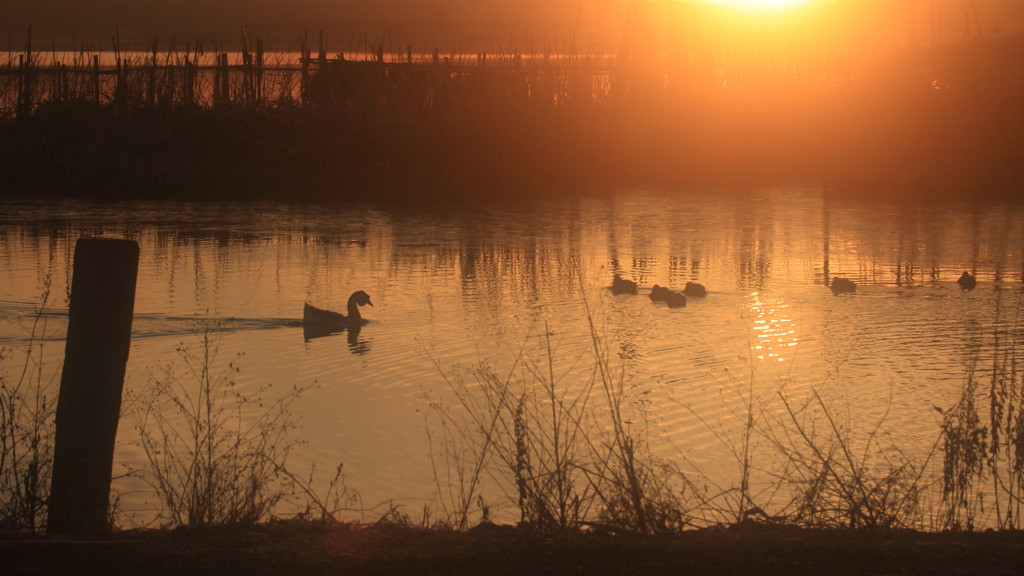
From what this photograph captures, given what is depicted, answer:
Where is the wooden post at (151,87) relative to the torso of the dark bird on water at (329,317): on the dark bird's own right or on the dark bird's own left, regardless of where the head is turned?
on the dark bird's own left

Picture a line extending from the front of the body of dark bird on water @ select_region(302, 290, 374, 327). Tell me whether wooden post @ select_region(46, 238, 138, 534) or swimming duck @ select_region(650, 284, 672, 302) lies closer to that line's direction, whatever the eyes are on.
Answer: the swimming duck

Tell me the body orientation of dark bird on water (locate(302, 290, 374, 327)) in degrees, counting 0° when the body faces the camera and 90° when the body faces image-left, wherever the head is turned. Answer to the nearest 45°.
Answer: approximately 270°

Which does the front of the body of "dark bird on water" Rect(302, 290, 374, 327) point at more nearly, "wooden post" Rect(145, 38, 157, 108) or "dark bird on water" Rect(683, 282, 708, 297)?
the dark bird on water

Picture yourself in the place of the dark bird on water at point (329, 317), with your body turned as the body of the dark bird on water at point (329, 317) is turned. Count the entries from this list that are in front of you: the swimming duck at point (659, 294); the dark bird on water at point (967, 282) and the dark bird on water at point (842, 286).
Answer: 3

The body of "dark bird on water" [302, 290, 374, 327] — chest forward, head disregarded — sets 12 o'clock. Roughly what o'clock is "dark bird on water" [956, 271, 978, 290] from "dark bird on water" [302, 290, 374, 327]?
"dark bird on water" [956, 271, 978, 290] is roughly at 12 o'clock from "dark bird on water" [302, 290, 374, 327].

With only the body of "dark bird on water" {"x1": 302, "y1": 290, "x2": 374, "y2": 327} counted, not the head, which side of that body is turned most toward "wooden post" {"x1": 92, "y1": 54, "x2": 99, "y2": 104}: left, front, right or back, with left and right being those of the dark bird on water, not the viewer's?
left

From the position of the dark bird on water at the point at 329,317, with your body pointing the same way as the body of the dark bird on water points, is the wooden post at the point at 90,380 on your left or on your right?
on your right

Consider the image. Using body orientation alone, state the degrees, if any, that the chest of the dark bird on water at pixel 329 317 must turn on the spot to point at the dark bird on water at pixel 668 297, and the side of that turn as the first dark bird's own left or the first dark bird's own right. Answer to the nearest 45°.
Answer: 0° — it already faces it

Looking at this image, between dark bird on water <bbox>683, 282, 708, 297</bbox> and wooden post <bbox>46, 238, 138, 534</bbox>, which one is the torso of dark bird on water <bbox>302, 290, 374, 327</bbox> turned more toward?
the dark bird on water
